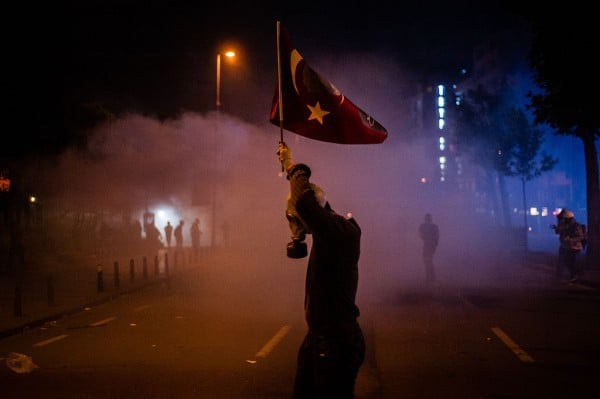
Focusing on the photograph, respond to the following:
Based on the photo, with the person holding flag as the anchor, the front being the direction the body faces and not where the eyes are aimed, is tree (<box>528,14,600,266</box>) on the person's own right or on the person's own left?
on the person's own right

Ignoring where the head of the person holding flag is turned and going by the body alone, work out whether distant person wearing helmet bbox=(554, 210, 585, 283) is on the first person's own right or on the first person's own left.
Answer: on the first person's own right

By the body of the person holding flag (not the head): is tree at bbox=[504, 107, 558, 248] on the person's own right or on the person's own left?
on the person's own right
